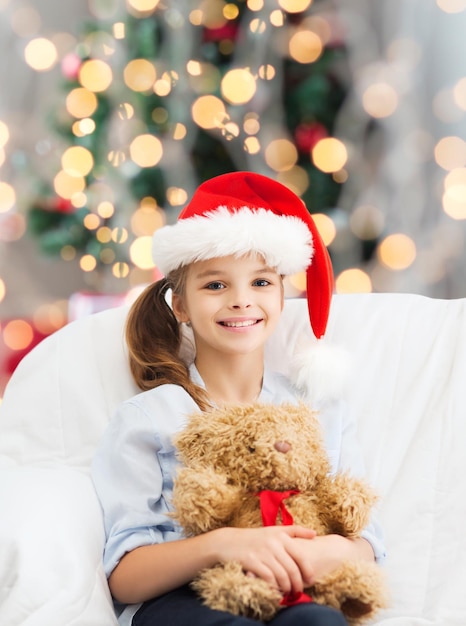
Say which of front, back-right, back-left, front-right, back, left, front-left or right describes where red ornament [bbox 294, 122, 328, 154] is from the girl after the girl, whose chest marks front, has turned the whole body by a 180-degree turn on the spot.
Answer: front-right

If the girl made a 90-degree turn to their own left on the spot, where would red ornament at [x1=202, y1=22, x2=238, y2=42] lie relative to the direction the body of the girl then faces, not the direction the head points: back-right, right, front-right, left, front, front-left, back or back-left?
front-left

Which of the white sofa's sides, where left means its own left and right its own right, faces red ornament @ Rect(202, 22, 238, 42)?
back

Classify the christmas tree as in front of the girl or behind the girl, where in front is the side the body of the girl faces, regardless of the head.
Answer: behind

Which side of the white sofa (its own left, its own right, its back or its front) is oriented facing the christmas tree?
back

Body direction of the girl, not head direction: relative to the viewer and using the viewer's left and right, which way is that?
facing the viewer and to the right of the viewer

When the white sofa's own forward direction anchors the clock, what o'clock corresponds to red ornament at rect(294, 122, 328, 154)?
The red ornament is roughly at 6 o'clock from the white sofa.
